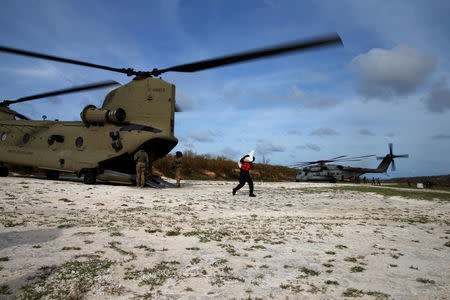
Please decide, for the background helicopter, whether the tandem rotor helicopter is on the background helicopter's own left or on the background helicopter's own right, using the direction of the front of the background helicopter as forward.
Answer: on the background helicopter's own left

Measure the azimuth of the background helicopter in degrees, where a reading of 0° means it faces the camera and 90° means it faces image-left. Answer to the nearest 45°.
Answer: approximately 90°
